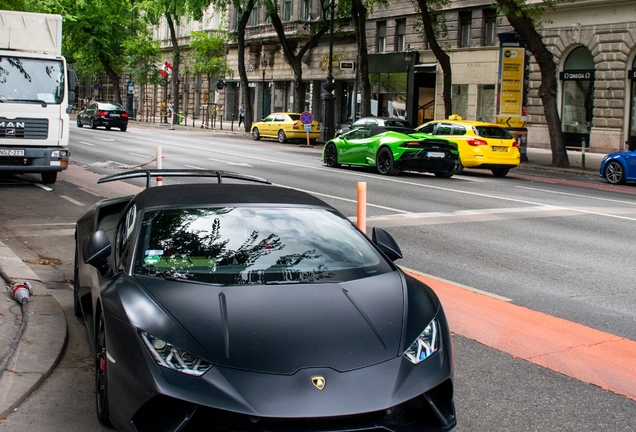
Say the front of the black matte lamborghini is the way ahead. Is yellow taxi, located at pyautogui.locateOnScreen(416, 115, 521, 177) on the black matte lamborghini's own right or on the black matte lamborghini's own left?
on the black matte lamborghini's own left

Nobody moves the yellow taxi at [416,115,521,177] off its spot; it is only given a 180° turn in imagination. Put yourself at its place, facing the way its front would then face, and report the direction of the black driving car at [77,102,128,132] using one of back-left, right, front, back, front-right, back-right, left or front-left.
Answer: back

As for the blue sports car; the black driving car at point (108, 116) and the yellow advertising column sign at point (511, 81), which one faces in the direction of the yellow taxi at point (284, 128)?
the blue sports car

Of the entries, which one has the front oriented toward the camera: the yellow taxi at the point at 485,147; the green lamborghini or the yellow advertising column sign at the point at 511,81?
the yellow advertising column sign

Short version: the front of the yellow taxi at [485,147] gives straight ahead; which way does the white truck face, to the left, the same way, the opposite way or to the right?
the opposite way

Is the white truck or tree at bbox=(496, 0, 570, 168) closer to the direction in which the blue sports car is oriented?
the tree

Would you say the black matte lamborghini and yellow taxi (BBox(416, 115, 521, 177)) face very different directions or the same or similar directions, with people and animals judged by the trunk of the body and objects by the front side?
very different directions

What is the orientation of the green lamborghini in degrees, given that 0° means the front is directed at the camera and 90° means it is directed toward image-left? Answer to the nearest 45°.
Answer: approximately 135°

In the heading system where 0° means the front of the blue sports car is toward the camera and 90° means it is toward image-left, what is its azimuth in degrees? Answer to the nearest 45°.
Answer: approximately 135°
